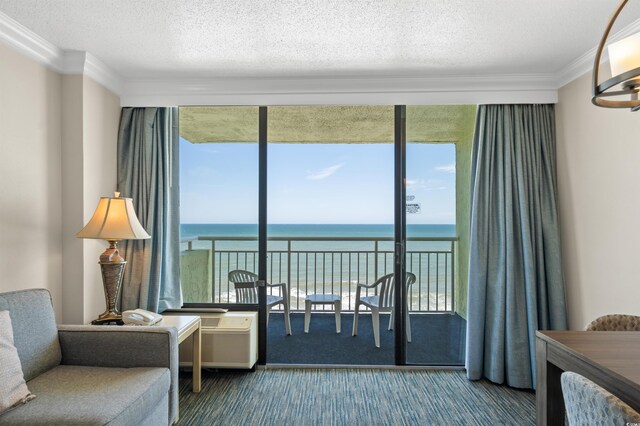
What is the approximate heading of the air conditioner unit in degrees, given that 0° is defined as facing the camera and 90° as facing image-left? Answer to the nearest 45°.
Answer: approximately 0°

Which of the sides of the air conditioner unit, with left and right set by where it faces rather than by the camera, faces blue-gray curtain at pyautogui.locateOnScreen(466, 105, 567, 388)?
left

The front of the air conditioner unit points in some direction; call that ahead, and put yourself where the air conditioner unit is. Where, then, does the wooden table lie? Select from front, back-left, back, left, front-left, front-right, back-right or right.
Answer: front-left

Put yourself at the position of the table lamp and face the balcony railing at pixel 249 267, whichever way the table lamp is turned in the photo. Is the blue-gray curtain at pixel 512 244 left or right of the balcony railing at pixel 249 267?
right

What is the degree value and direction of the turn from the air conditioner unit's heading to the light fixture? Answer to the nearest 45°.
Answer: approximately 45° to its left

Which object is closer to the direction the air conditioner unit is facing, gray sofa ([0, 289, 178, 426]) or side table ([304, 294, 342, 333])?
the gray sofa

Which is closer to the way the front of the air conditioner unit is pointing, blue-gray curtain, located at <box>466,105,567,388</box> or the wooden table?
the wooden table
